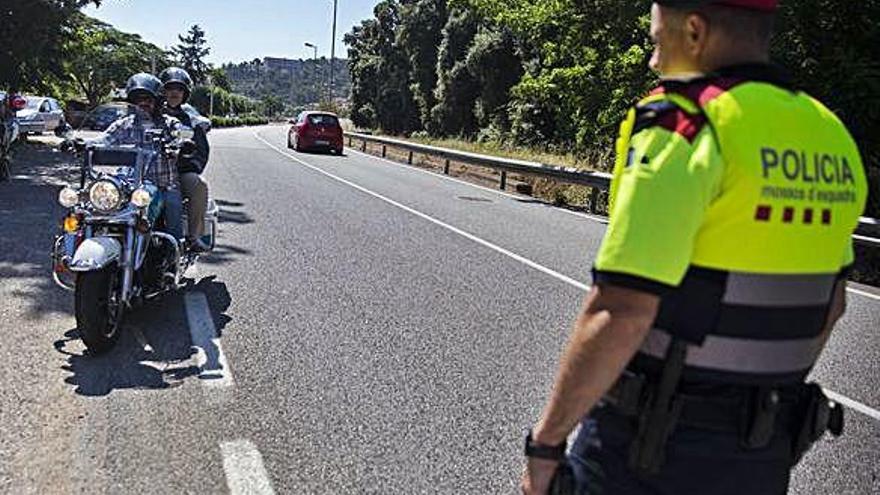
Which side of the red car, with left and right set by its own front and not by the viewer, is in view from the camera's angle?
back

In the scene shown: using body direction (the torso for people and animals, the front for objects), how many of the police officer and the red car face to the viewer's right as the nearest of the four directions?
0

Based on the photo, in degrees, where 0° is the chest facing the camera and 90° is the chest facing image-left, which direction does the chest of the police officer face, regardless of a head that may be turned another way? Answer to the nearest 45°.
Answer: approximately 135°

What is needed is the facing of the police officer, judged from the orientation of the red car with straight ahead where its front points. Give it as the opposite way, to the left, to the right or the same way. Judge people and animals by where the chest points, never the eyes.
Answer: the same way

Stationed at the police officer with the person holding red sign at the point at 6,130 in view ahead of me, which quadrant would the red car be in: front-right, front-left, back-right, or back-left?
front-right

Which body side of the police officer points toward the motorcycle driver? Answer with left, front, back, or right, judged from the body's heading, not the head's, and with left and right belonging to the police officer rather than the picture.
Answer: front

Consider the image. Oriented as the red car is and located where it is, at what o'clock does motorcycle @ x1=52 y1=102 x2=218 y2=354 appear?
The motorcycle is roughly at 6 o'clock from the red car.

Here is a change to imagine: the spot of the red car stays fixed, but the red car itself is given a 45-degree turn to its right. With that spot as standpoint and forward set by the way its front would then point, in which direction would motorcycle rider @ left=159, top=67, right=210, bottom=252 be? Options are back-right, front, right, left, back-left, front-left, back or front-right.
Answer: back-right

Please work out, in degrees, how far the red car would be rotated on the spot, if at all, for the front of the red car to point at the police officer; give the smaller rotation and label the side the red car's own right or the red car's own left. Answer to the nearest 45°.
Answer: approximately 180°

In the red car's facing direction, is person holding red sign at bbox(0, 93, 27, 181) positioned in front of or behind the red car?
behind

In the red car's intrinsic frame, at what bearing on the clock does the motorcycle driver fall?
The motorcycle driver is roughly at 6 o'clock from the red car.

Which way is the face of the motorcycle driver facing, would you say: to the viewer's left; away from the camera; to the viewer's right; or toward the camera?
toward the camera

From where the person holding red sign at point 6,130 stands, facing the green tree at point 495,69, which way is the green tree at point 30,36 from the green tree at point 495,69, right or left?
left

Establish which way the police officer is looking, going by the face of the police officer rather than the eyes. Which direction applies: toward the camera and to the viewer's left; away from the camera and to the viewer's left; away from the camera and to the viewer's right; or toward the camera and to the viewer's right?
away from the camera and to the viewer's left

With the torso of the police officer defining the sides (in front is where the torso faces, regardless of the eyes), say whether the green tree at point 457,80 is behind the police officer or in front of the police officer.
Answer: in front

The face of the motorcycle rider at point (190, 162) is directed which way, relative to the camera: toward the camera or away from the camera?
toward the camera
